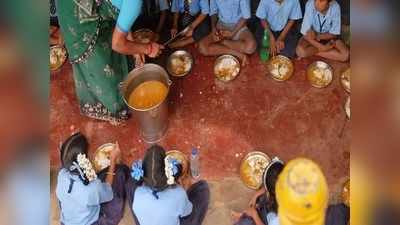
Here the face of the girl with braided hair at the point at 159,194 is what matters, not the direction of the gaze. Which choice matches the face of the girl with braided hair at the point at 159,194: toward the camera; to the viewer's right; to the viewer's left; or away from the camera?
away from the camera

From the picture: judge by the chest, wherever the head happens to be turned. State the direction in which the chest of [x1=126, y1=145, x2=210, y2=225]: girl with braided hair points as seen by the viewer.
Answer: away from the camera

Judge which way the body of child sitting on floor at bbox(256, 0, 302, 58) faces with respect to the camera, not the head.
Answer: toward the camera

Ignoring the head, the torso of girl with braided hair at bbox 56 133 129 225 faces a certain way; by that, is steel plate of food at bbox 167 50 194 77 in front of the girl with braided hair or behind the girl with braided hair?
in front

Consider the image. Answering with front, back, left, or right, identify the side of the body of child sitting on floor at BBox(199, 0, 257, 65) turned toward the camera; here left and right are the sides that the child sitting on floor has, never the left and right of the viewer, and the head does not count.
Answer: front

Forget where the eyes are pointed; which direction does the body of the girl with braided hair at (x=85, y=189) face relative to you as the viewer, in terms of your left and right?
facing away from the viewer and to the right of the viewer

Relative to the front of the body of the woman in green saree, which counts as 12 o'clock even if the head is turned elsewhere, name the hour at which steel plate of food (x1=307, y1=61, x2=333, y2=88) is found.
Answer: The steel plate of food is roughly at 12 o'clock from the woman in green saree.

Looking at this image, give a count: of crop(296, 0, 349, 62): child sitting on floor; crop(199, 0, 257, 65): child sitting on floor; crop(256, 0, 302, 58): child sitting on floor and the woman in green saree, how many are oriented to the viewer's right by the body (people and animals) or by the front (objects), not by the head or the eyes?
1

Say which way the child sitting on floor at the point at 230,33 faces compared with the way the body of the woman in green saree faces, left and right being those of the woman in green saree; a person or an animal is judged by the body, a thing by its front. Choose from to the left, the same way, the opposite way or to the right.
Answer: to the right

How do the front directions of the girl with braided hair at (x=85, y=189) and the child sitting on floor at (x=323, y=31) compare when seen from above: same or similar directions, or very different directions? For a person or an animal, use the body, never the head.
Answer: very different directions

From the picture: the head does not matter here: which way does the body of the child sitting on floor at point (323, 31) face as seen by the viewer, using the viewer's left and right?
facing the viewer
